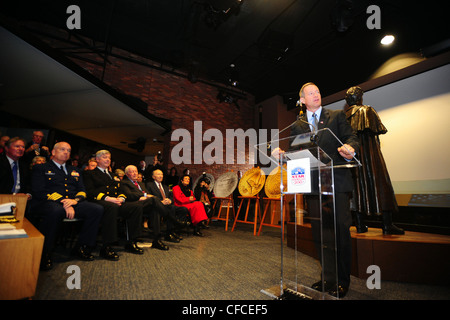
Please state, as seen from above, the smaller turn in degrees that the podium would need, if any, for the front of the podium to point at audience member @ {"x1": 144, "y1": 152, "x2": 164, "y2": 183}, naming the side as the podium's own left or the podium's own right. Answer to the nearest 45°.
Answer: approximately 90° to the podium's own right

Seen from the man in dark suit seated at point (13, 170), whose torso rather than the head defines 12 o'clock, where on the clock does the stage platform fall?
The stage platform is roughly at 12 o'clock from the man in dark suit seated.

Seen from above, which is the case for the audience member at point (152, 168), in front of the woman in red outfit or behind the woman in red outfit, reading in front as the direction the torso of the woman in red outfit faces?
behind

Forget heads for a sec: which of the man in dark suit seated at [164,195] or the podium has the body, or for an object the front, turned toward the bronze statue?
the man in dark suit seated

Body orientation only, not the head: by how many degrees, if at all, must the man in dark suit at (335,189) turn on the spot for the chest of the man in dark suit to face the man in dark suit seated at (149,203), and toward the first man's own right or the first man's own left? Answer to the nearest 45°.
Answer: approximately 45° to the first man's own right

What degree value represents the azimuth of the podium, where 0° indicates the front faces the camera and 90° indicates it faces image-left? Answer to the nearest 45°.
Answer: approximately 45°

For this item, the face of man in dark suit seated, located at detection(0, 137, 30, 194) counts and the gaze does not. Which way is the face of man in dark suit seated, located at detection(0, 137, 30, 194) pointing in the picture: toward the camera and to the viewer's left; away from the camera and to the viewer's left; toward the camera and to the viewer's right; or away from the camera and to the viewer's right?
toward the camera and to the viewer's right

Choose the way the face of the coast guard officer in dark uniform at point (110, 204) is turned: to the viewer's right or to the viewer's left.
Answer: to the viewer's right

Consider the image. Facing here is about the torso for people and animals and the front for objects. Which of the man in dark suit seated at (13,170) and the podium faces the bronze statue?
the man in dark suit seated
